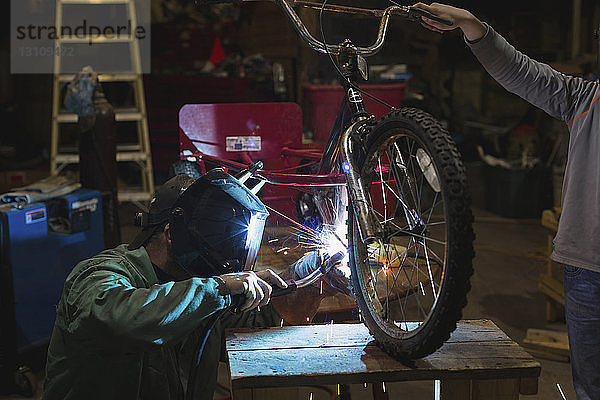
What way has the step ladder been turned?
toward the camera

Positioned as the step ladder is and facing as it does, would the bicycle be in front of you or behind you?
in front

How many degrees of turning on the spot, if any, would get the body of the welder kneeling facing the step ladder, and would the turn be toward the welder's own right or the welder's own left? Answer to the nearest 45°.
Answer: approximately 90° to the welder's own left

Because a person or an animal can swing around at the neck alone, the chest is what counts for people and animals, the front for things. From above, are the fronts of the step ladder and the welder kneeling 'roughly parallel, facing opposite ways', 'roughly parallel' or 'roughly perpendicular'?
roughly perpendicular

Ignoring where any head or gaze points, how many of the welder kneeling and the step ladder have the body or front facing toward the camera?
1

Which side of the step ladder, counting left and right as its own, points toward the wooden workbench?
front

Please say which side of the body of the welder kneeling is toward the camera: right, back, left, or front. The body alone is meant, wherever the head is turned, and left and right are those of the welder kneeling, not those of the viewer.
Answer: right

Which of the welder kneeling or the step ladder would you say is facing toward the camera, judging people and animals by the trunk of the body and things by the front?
the step ladder

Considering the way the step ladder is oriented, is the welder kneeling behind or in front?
in front

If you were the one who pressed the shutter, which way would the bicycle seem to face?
facing the viewer and to the right of the viewer
